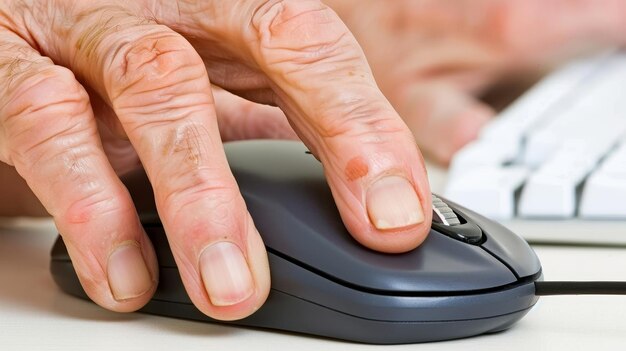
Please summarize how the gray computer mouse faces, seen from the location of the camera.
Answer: facing the viewer and to the right of the viewer

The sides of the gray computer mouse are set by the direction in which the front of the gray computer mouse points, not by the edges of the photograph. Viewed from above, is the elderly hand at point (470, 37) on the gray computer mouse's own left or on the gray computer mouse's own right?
on the gray computer mouse's own left
